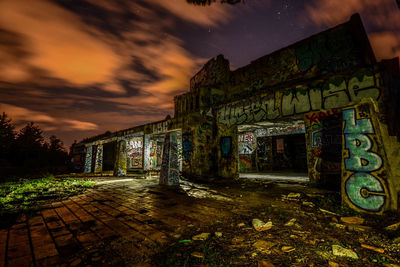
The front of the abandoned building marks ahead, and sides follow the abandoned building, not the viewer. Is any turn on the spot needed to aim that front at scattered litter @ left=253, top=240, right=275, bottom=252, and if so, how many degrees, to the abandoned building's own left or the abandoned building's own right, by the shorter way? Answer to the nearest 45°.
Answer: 0° — it already faces it

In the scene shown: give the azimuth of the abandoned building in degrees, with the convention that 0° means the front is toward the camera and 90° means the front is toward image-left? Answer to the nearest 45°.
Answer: approximately 45°

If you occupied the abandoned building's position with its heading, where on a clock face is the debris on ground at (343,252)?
The debris on ground is roughly at 11 o'clock from the abandoned building.

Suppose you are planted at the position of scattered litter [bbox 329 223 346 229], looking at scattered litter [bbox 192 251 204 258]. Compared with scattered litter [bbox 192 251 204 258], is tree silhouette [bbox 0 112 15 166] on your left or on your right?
right

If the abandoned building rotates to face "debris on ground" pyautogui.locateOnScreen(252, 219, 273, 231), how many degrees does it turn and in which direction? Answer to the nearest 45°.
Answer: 0° — it already faces it

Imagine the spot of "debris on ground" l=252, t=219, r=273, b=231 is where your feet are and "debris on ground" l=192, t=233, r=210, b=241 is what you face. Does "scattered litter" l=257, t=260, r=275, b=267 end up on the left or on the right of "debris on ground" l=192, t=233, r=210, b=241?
left

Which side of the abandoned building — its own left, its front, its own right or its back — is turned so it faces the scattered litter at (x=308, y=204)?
front

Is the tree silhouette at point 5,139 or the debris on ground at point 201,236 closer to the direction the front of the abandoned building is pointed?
the debris on ground

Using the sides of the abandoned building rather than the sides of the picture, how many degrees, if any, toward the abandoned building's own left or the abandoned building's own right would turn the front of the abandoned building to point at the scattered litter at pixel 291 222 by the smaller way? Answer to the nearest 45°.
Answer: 0° — it already faces it

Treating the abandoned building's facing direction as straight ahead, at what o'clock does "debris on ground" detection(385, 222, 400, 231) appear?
The debris on ground is roughly at 11 o'clock from the abandoned building.
